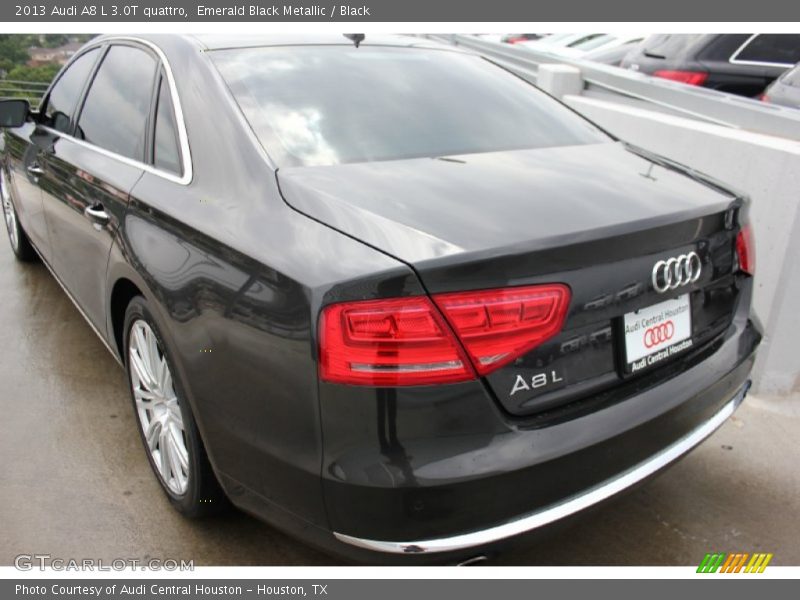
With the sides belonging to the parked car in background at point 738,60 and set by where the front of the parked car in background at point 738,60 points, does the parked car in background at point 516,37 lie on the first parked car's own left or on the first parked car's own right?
on the first parked car's own left

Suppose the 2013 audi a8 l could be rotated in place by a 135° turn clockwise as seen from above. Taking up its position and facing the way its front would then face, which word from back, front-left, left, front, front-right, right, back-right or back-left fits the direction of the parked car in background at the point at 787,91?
front-left

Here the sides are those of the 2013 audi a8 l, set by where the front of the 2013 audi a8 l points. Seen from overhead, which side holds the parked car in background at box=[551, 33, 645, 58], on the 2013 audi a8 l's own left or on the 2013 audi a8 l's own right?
on the 2013 audi a8 l's own right

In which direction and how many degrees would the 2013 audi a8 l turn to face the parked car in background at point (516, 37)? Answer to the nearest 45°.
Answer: approximately 45° to its right

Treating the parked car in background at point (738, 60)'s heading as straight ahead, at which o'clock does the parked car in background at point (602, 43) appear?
the parked car in background at point (602, 43) is roughly at 10 o'clock from the parked car in background at point (738, 60).

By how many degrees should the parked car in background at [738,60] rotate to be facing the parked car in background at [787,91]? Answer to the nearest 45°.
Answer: approximately 135° to its right

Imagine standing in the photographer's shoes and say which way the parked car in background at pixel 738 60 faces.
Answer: facing away from the viewer and to the right of the viewer

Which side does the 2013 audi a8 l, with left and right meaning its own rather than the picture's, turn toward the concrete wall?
right

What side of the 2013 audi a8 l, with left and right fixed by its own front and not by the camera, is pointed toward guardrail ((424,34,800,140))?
right

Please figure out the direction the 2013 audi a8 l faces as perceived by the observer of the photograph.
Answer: facing away from the viewer and to the left of the viewer
